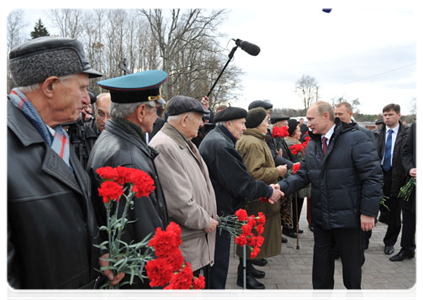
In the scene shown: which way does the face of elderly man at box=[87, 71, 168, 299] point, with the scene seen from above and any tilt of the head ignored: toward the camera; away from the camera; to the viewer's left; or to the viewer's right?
to the viewer's right

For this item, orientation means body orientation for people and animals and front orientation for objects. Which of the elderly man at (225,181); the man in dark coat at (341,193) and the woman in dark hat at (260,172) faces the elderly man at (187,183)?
the man in dark coat

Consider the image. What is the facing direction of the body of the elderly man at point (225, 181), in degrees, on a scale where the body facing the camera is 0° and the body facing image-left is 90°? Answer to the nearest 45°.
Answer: approximately 270°

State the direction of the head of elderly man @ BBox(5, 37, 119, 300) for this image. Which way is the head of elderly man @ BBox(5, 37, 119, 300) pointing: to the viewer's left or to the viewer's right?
to the viewer's right

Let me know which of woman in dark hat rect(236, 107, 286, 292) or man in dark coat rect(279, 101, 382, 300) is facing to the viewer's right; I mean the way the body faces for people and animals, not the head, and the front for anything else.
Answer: the woman in dark hat

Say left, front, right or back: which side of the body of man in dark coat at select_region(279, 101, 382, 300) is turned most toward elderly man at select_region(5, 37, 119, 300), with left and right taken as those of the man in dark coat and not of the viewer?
front

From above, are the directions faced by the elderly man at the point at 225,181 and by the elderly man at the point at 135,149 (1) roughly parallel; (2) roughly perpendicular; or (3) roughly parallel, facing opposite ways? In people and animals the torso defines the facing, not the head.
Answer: roughly parallel

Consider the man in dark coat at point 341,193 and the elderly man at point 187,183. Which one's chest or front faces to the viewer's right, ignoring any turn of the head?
the elderly man

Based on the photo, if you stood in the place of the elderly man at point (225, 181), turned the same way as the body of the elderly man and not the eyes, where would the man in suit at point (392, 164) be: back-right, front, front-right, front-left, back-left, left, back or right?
front-left

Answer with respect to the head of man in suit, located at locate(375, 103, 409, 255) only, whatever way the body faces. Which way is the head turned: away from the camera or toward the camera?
toward the camera

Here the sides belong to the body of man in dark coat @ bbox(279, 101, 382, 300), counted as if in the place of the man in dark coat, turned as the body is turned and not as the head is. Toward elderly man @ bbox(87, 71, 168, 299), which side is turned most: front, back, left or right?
front

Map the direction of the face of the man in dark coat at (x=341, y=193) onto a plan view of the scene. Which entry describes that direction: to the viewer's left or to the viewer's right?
to the viewer's left

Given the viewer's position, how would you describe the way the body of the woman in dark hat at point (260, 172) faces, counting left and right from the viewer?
facing to the right of the viewer

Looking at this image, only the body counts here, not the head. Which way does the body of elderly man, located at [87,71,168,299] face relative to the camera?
to the viewer's right

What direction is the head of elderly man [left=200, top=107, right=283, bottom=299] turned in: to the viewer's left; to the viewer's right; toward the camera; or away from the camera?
to the viewer's right

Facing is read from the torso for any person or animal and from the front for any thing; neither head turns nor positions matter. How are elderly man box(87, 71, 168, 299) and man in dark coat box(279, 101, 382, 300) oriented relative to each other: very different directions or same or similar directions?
very different directions

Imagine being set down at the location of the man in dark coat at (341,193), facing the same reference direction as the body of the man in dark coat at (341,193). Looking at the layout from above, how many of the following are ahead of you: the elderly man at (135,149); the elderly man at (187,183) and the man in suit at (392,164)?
2

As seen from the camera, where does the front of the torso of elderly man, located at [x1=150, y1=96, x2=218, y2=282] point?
to the viewer's right

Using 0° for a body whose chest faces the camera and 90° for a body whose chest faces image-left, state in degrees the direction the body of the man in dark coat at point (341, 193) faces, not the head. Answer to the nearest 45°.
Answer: approximately 45°
